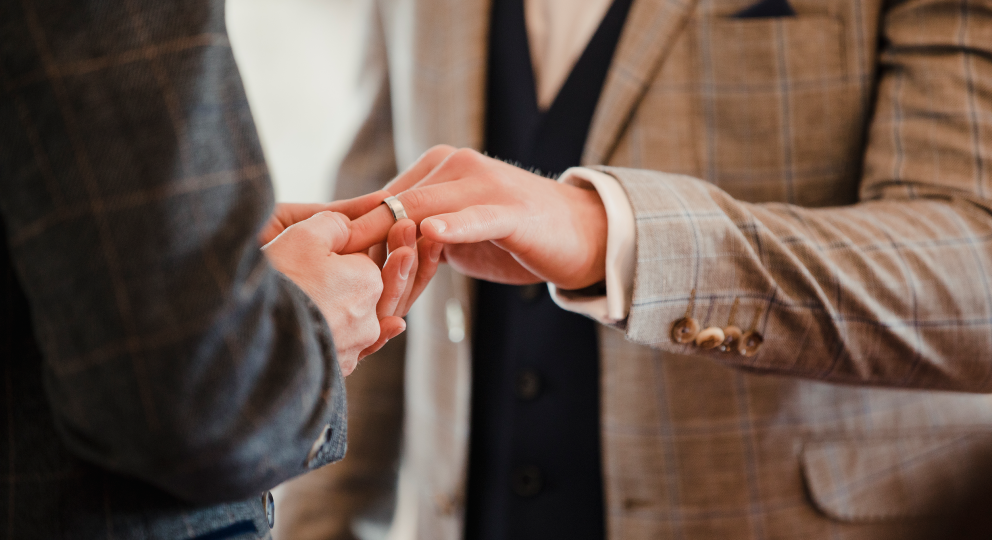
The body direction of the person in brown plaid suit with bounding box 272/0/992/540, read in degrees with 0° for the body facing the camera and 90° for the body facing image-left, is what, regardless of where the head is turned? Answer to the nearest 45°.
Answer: approximately 45°

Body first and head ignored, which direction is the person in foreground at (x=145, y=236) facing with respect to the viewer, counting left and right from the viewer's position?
facing away from the viewer and to the right of the viewer
